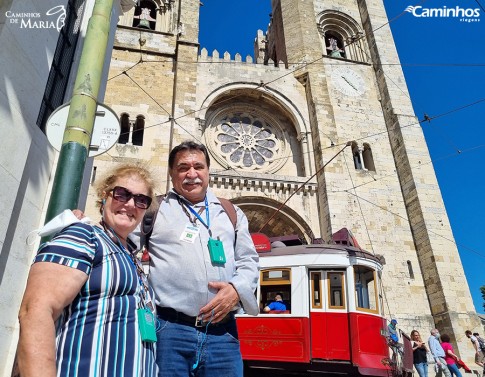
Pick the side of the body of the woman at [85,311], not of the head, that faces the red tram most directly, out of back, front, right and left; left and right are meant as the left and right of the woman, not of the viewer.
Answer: left

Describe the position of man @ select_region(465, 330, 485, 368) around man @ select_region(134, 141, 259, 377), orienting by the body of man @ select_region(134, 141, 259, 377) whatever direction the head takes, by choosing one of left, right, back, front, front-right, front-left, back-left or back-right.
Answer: back-left

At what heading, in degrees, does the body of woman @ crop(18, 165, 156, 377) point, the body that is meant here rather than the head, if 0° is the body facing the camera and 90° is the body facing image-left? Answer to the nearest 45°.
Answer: approximately 315°

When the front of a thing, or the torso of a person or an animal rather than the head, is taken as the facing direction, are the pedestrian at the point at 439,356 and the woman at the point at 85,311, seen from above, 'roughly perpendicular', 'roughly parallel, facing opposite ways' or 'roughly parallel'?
roughly parallel

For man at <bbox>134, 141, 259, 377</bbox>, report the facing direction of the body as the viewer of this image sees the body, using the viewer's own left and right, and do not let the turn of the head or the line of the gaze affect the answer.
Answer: facing the viewer

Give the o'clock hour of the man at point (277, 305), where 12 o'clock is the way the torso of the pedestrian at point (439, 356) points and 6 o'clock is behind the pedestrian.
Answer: The man is roughly at 4 o'clock from the pedestrian.

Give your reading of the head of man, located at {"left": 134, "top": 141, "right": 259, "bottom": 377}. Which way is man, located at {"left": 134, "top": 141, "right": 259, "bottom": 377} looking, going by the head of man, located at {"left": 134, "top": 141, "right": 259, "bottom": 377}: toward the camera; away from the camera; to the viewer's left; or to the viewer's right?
toward the camera

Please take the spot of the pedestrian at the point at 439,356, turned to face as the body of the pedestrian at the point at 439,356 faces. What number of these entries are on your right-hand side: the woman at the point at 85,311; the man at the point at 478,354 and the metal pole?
2

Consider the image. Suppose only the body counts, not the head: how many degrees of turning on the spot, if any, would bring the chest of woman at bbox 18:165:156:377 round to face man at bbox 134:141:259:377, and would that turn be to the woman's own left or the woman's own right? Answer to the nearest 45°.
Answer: approximately 90° to the woman's own left

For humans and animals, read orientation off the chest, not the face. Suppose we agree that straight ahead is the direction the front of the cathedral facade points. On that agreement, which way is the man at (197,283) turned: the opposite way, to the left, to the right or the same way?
the same way

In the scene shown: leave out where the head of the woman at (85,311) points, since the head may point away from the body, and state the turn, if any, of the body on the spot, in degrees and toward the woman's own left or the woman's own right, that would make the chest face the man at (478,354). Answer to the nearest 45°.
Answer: approximately 90° to the woman's own left
